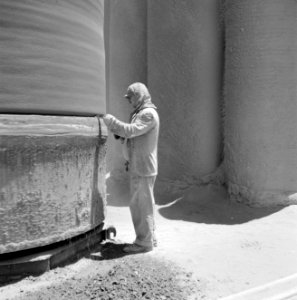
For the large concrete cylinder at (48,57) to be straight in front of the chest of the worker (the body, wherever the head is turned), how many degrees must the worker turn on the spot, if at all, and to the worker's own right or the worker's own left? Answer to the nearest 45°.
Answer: approximately 45° to the worker's own left

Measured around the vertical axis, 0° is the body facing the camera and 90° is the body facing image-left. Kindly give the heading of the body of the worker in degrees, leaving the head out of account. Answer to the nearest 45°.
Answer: approximately 90°

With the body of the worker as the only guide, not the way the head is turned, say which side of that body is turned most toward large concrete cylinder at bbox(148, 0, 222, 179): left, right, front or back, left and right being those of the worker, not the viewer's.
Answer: right

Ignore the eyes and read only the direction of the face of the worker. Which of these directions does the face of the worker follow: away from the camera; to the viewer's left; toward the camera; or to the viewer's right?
to the viewer's left

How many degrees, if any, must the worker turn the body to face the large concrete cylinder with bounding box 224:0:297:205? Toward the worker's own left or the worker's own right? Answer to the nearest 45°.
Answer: approximately 135° to the worker's own right
